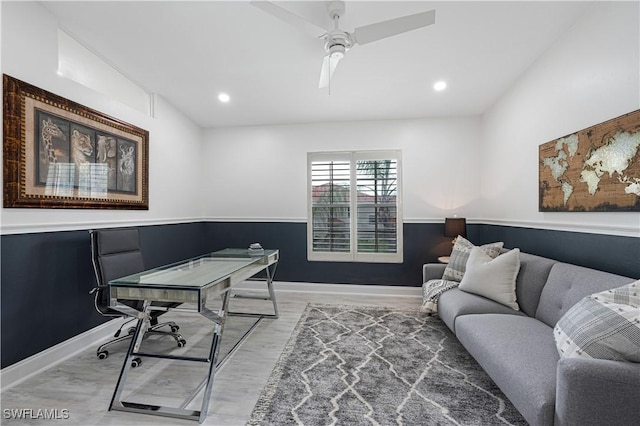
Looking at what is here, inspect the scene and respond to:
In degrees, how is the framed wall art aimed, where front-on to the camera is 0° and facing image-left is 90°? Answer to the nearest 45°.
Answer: approximately 315°

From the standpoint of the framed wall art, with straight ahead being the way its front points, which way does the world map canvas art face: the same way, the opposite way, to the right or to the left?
the opposite way

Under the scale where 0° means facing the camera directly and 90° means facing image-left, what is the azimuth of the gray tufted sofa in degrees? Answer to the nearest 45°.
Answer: approximately 45°

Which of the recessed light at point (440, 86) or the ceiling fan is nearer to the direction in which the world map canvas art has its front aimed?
the ceiling fan

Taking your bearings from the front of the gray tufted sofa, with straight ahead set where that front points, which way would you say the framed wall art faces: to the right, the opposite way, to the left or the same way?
the opposite way

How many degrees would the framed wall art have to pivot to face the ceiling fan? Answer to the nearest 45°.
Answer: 0° — it already faces it

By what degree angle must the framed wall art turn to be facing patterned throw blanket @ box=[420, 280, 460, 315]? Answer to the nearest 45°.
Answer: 0° — it already faces it

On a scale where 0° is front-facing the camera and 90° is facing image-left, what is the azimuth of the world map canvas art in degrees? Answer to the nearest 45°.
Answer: approximately 45°

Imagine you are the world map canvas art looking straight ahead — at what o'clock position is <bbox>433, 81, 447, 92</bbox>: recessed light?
The recessed light is roughly at 2 o'clock from the world map canvas art.

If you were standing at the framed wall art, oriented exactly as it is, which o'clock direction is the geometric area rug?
The geometric area rug is roughly at 12 o'clock from the framed wall art.
